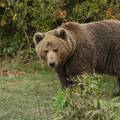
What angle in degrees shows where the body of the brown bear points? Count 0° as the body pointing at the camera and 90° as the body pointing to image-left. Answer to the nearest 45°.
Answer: approximately 90°
